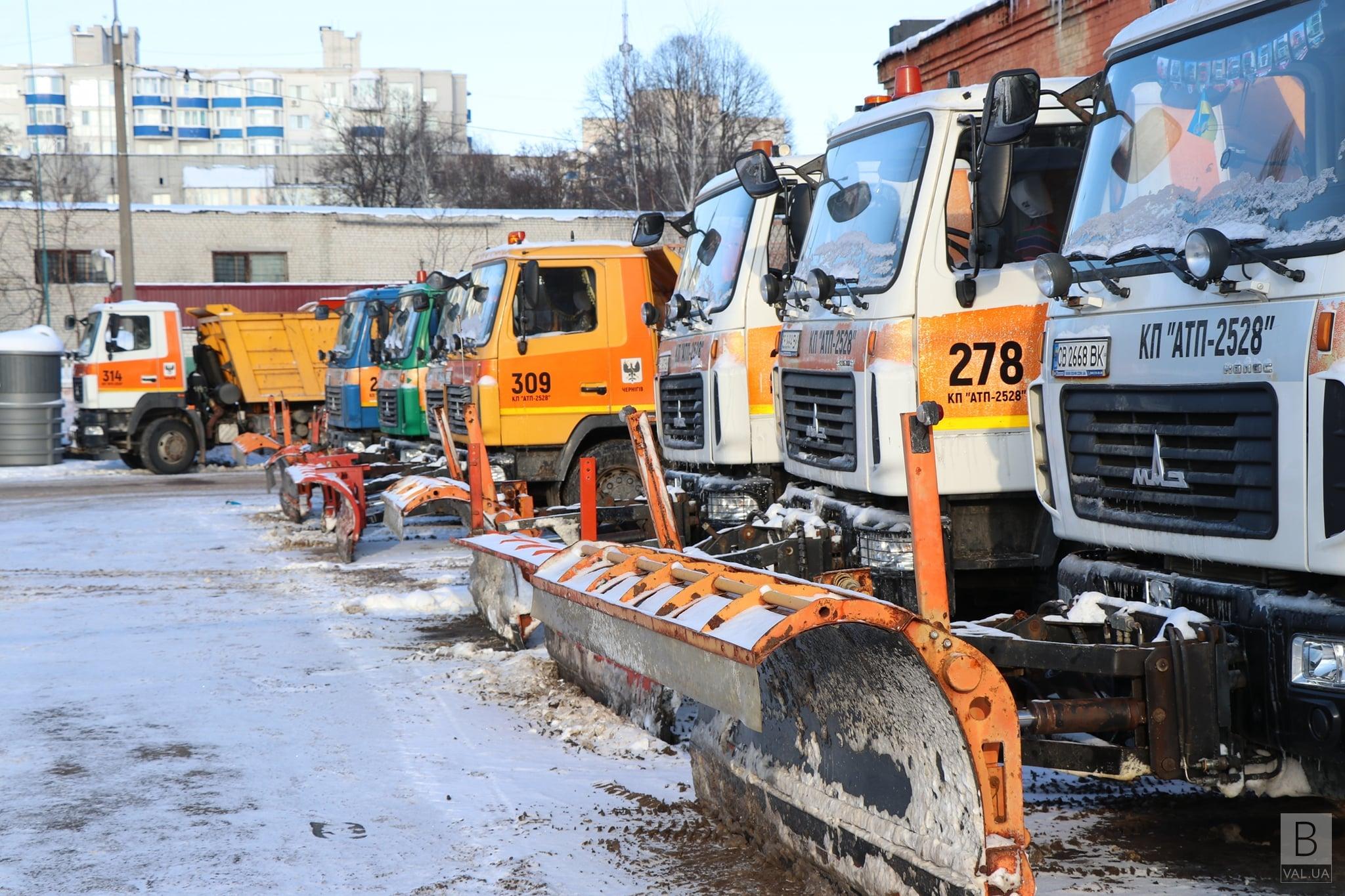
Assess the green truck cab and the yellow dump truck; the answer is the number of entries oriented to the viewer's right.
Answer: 0

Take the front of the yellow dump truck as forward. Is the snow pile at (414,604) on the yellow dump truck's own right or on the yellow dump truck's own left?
on the yellow dump truck's own left

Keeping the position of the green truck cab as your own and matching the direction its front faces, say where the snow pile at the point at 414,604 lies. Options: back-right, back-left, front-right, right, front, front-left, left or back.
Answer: front-left

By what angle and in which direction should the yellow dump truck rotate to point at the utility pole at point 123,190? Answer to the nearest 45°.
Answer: approximately 90° to its right

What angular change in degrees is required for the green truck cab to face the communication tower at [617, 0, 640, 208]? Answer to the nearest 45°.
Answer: approximately 135° to its right

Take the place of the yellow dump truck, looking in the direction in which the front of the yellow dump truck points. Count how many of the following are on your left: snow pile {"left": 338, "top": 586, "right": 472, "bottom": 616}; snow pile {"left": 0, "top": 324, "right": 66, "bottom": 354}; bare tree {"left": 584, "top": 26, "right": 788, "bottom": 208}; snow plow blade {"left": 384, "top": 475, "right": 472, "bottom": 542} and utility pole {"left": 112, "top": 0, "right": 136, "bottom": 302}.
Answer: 2

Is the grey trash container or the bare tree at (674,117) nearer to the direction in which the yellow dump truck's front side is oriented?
the grey trash container

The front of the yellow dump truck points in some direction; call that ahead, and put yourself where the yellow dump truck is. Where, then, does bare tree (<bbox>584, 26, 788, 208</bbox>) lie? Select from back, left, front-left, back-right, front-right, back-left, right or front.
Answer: back-right

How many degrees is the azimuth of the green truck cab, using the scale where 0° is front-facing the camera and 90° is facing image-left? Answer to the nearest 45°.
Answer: approximately 45°

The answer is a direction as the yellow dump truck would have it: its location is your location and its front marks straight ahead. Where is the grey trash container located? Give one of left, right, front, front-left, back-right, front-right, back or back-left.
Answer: front-right

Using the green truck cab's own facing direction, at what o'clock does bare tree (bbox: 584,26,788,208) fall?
The bare tree is roughly at 5 o'clock from the green truck cab.

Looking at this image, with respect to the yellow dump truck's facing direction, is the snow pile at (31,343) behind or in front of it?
in front

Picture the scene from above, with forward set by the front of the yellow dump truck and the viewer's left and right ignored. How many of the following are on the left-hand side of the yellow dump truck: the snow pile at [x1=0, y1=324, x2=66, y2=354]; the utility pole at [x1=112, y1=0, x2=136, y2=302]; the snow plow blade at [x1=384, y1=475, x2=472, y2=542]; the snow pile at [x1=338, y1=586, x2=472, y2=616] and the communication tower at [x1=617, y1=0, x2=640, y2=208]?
2

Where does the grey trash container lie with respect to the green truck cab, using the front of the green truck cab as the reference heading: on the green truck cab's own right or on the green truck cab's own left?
on the green truck cab's own right

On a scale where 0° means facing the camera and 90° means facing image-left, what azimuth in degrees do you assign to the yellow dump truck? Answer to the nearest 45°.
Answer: approximately 90°

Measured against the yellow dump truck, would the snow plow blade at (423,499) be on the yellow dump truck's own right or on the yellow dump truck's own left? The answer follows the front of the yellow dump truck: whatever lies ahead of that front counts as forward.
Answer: on the yellow dump truck's own left

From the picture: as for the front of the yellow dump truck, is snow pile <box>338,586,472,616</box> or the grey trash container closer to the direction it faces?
the grey trash container
